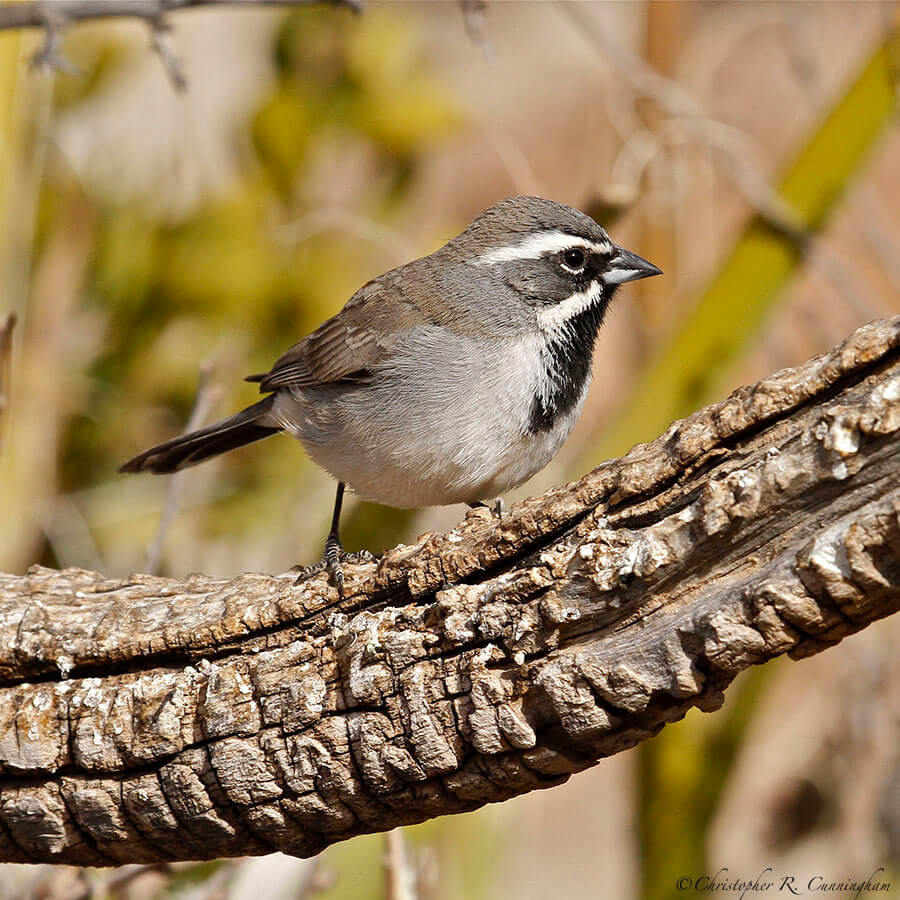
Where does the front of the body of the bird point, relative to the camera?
to the viewer's right
